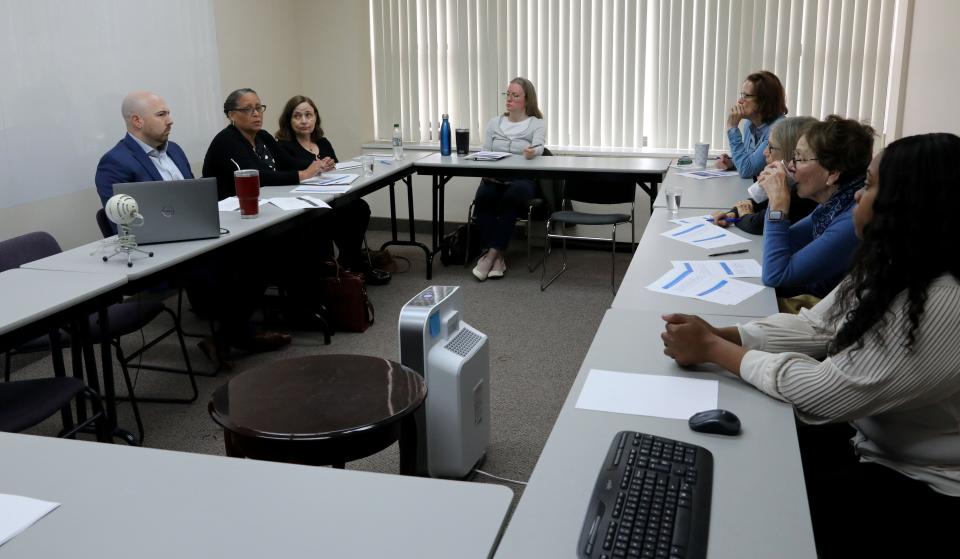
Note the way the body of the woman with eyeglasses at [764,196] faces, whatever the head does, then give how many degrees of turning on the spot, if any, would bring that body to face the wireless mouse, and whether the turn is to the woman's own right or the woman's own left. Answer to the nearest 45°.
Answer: approximately 90° to the woman's own left

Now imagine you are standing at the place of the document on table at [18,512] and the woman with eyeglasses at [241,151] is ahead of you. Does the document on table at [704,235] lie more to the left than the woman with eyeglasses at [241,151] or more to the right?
right

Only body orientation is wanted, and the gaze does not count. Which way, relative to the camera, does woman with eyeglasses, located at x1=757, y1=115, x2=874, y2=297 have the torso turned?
to the viewer's left

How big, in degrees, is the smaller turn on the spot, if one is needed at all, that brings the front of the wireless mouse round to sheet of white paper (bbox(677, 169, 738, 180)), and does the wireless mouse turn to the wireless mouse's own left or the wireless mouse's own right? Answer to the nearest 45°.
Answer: approximately 90° to the wireless mouse's own right

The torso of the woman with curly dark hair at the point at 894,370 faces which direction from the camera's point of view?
to the viewer's left

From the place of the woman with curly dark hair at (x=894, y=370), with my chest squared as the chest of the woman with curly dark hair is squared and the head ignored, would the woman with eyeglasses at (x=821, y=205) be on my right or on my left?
on my right

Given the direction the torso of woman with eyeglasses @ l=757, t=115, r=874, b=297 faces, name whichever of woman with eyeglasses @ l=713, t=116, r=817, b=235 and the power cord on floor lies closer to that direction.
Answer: the power cord on floor

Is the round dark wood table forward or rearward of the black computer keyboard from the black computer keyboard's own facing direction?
rearward

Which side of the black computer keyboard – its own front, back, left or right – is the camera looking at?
right

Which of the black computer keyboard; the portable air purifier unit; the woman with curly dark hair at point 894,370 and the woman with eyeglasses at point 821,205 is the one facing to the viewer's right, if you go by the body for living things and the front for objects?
the black computer keyboard

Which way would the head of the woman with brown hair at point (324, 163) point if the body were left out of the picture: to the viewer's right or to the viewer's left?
to the viewer's right

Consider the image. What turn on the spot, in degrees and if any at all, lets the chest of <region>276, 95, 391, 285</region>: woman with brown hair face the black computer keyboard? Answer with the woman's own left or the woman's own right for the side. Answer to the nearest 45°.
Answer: approximately 45° to the woman's own right

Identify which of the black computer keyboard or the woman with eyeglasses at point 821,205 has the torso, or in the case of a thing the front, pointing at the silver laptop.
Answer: the woman with eyeglasses
